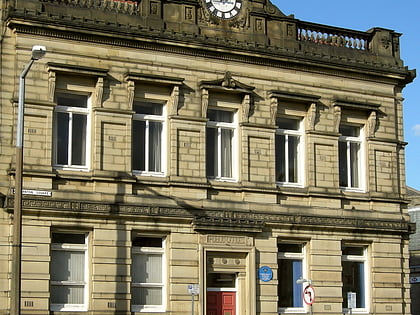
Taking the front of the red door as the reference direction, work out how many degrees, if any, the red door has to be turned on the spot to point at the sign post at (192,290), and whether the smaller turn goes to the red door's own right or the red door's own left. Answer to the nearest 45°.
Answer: approximately 45° to the red door's own right

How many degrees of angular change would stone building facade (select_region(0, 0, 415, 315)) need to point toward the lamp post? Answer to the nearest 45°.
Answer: approximately 45° to its right

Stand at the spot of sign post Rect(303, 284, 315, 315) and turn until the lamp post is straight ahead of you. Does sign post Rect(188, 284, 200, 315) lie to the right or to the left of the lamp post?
right

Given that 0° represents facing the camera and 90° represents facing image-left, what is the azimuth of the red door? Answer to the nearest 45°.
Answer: approximately 0°

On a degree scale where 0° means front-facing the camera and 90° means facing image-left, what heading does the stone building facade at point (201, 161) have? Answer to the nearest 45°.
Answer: approximately 0°
